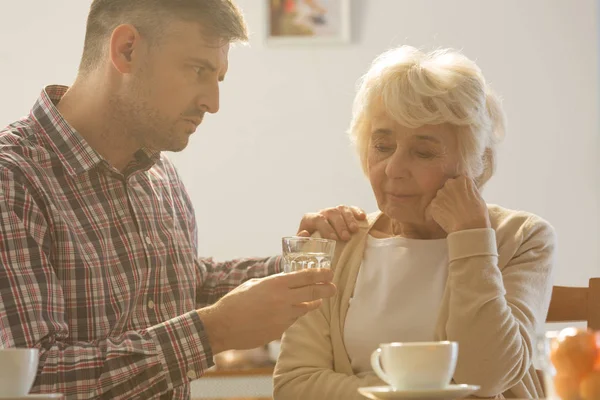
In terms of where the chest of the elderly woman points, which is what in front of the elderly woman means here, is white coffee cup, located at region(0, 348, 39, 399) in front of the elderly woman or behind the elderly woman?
in front

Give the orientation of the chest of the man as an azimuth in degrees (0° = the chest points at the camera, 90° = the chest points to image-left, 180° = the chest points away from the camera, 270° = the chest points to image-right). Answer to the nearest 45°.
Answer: approximately 315°

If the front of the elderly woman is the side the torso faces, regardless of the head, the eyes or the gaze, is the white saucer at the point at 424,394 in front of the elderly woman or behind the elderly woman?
in front

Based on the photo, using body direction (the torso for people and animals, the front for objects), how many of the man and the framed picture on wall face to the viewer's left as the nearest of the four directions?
0

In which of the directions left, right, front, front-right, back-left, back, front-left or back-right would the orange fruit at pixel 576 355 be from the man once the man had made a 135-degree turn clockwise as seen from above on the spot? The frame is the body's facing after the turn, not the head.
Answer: back-left

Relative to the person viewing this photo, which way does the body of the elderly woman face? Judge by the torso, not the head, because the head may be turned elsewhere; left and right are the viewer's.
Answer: facing the viewer and to the left of the viewer

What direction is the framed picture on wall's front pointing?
toward the camera

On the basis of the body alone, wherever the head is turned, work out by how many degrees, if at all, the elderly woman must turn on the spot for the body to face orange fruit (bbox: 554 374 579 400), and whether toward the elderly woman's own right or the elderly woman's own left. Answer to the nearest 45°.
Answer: approximately 45° to the elderly woman's own left

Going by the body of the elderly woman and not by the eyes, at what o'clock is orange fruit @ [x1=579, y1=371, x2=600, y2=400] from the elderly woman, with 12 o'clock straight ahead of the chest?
The orange fruit is roughly at 10 o'clock from the elderly woman.

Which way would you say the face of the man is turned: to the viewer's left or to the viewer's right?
to the viewer's right

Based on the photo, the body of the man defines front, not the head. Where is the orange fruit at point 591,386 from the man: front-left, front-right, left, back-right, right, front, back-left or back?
front

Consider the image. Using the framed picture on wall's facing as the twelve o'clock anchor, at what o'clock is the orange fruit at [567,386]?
The orange fruit is roughly at 12 o'clock from the framed picture on wall.

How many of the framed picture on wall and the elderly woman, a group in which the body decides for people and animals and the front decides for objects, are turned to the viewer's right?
0

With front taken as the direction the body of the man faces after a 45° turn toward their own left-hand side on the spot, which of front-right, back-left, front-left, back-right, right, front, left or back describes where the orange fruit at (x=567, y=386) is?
front-right

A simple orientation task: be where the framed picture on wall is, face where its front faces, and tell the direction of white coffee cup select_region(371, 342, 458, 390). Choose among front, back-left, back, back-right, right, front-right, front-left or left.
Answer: front

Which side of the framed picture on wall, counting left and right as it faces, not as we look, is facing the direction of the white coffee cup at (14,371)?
front

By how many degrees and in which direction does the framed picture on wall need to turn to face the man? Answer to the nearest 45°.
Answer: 0° — it already faces them
